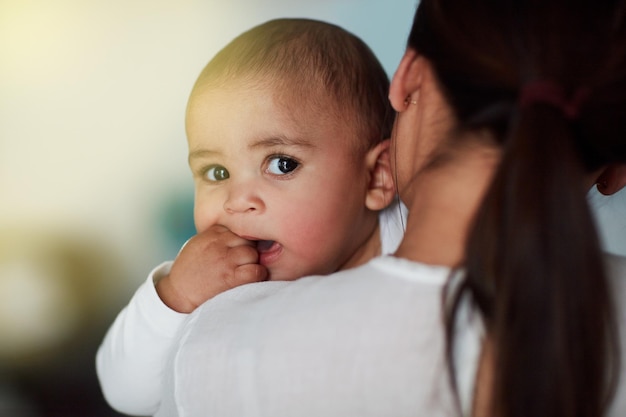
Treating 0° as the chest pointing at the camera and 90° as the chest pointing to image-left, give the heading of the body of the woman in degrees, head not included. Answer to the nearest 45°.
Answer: approximately 180°
